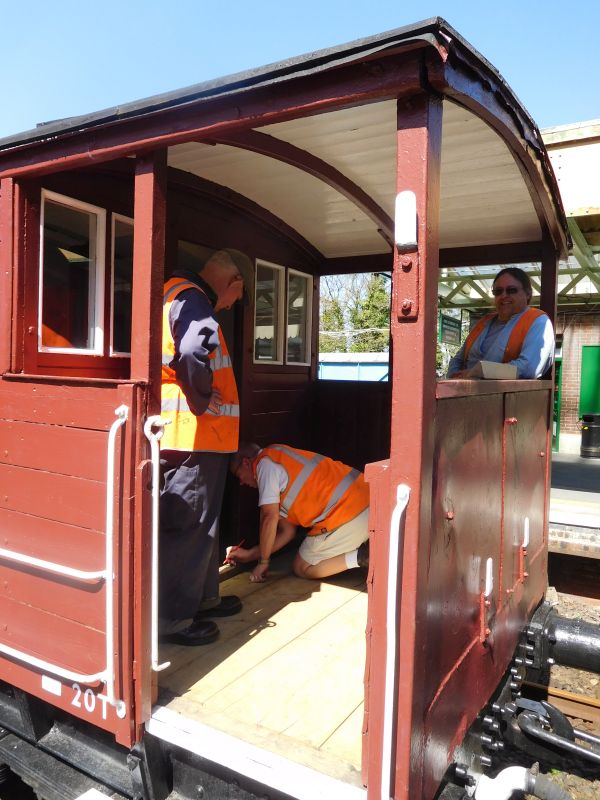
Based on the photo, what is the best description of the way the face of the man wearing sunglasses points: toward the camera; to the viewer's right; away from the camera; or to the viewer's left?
toward the camera

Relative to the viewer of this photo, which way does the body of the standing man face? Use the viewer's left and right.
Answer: facing to the right of the viewer

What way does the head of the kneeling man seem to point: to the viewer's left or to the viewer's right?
to the viewer's left

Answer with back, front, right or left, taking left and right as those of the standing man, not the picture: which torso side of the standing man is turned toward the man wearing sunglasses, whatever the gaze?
front

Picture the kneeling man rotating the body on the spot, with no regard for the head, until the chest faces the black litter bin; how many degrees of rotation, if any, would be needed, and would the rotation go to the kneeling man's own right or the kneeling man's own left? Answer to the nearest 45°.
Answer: approximately 135° to the kneeling man's own right

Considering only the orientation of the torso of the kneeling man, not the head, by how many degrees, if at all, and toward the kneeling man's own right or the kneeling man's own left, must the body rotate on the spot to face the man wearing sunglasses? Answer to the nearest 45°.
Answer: approximately 180°

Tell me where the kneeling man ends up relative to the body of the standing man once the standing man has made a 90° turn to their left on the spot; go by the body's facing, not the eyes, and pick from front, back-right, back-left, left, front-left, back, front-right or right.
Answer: front-right

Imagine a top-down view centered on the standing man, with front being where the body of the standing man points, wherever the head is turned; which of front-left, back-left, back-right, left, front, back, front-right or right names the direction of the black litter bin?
front-left

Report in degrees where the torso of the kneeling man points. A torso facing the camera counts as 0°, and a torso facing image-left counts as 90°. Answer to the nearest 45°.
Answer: approximately 90°
